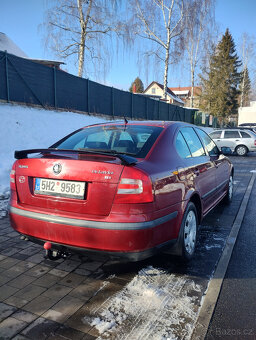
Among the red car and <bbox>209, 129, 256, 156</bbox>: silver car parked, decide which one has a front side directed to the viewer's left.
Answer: the silver car parked

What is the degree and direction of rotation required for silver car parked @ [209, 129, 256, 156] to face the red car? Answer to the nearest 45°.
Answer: approximately 90° to its left

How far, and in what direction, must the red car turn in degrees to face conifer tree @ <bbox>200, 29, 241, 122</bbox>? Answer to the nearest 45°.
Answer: approximately 45° to its left

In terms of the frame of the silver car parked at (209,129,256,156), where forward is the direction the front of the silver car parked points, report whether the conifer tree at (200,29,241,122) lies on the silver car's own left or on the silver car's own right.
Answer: on the silver car's own right

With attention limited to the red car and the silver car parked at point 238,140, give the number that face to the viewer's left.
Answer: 1

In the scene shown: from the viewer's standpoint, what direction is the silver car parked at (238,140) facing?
to the viewer's left

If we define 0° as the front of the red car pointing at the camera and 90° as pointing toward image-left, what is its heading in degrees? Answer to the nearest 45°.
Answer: approximately 225°
